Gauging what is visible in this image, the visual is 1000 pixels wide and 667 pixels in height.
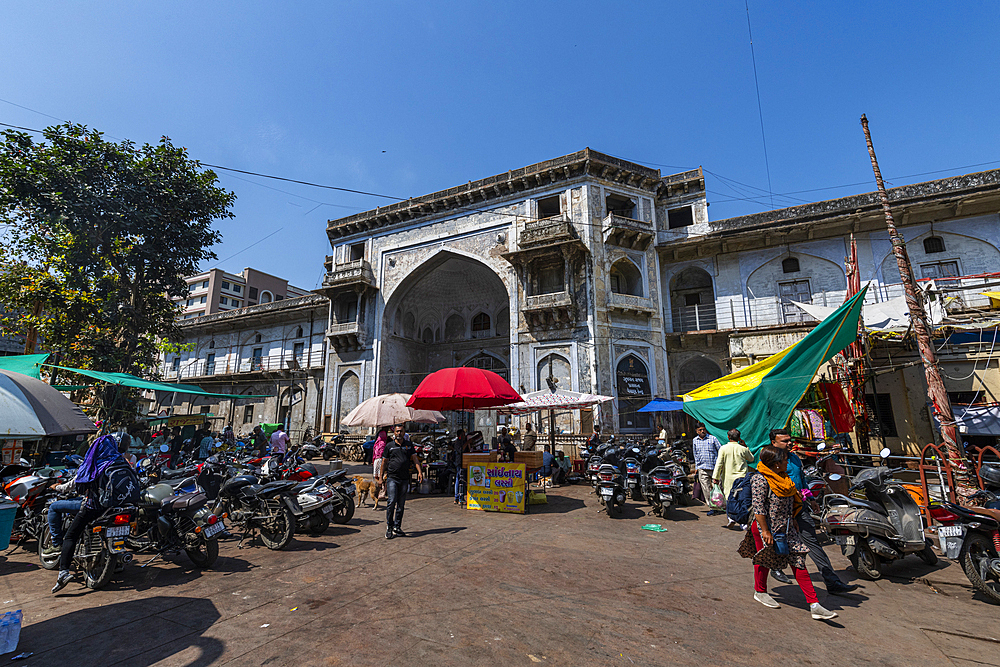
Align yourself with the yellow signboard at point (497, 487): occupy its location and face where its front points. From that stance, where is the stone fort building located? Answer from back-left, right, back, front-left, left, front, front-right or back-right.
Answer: back

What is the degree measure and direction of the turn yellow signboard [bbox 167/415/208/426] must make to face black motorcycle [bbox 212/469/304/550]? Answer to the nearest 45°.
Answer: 0° — it already faces it

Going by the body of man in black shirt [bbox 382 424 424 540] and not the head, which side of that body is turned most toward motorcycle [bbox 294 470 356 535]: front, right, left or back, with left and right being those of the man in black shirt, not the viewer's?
right

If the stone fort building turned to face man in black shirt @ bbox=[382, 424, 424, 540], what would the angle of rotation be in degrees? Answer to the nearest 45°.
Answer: approximately 45° to its left

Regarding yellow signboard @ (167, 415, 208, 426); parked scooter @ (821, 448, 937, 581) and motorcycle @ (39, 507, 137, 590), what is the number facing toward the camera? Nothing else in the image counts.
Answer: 1

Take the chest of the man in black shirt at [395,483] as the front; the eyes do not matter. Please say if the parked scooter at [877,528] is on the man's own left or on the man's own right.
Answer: on the man's own left

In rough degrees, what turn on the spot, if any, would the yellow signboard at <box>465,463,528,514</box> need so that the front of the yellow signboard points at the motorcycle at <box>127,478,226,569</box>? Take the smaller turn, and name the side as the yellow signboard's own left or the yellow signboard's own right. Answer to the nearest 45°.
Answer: approximately 45° to the yellow signboard's own right

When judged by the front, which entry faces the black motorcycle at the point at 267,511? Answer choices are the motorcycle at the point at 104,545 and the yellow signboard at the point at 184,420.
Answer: the yellow signboard
